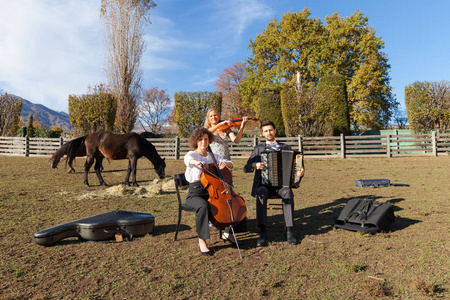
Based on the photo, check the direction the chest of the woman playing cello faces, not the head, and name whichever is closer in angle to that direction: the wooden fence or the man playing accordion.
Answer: the man playing accordion

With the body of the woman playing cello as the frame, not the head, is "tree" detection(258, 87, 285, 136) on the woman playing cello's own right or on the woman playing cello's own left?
on the woman playing cello's own left

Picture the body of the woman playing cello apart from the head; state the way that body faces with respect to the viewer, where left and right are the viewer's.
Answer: facing the viewer and to the right of the viewer

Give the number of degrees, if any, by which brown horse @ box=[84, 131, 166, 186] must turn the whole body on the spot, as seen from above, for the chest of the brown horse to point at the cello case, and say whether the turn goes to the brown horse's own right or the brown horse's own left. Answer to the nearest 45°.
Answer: approximately 90° to the brown horse's own right

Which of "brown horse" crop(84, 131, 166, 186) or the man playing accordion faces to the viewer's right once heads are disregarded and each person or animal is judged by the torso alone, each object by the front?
the brown horse

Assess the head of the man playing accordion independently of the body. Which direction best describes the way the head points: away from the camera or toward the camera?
toward the camera

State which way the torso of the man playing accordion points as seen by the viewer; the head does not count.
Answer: toward the camera

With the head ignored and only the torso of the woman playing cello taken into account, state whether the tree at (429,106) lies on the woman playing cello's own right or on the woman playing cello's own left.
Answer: on the woman playing cello's own left

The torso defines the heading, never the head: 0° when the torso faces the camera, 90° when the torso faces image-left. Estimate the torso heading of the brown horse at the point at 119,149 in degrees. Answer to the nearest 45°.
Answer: approximately 270°

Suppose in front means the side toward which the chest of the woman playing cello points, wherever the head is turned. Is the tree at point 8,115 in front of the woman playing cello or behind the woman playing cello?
behind

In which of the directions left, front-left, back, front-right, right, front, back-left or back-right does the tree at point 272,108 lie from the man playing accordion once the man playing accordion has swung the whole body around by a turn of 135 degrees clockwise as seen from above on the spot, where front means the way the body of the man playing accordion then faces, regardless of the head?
front-right

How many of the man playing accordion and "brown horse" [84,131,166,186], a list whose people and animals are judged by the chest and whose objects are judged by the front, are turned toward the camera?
1

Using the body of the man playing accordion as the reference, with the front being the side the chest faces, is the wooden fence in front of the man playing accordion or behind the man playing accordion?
behind
